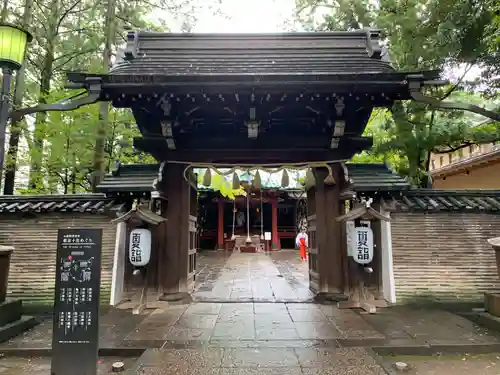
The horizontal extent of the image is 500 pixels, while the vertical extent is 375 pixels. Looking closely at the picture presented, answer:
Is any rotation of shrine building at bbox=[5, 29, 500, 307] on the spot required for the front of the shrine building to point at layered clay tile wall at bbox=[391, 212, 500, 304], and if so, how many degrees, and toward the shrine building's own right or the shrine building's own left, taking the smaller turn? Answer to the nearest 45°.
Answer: approximately 90° to the shrine building's own left

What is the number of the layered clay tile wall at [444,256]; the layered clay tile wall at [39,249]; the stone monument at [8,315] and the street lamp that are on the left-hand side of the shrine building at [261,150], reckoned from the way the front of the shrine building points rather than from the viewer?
1

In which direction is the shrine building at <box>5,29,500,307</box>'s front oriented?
toward the camera

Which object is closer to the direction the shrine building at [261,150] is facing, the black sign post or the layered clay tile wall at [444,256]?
the black sign post

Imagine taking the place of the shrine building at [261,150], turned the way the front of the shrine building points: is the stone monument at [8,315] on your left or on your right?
on your right

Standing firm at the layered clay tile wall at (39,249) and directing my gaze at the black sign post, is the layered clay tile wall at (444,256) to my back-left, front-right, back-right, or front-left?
front-left

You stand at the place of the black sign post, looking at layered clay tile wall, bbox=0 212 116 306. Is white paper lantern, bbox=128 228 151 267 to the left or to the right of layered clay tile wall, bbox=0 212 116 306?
right

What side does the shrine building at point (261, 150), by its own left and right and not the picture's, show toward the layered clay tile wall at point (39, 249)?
right

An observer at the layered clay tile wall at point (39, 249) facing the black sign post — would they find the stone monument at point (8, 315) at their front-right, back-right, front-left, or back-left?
front-right

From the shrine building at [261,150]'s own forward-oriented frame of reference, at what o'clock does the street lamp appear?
The street lamp is roughly at 2 o'clock from the shrine building.

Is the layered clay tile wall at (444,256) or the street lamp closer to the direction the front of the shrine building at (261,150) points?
the street lamp
